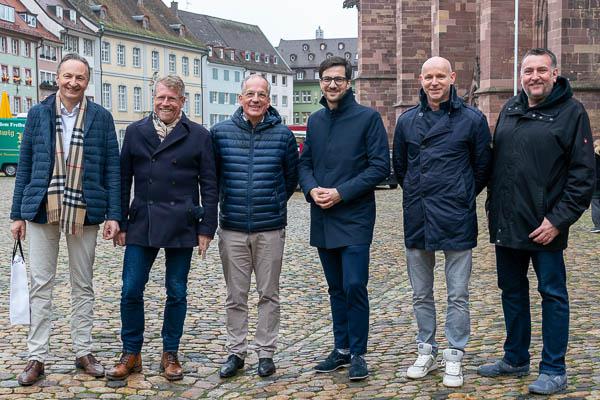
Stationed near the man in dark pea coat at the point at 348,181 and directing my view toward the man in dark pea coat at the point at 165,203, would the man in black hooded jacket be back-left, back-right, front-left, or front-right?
back-left

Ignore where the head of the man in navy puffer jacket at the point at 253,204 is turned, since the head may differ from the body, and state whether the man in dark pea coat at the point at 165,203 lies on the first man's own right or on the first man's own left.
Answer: on the first man's own right

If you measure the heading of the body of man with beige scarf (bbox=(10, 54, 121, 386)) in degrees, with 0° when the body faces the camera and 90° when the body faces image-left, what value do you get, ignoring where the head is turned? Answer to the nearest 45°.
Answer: approximately 0°

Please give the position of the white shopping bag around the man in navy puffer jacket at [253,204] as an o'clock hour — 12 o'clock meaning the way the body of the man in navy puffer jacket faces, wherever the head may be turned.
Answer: The white shopping bag is roughly at 3 o'clock from the man in navy puffer jacket.

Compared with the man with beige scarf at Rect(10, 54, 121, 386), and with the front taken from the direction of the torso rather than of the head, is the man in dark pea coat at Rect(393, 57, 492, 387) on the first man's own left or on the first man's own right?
on the first man's own left

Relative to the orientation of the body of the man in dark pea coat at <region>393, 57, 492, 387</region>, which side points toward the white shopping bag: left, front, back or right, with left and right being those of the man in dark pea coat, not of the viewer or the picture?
right

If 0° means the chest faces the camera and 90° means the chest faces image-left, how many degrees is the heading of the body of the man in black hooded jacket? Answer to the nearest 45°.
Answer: approximately 45°

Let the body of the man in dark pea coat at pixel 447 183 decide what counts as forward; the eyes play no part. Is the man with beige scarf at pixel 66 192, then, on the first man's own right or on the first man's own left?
on the first man's own right

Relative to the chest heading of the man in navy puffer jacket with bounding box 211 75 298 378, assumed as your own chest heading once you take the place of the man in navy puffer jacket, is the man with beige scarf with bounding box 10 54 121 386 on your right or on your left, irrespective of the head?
on your right

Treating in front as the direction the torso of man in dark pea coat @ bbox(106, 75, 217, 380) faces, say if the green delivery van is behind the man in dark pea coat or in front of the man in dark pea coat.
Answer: behind

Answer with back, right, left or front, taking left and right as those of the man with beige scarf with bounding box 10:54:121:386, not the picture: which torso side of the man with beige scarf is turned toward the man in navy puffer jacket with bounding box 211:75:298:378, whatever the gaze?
left
